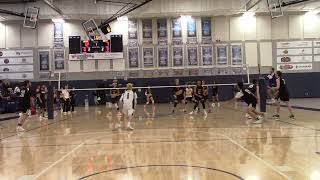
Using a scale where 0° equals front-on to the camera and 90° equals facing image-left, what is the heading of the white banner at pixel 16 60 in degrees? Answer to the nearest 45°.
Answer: approximately 0°

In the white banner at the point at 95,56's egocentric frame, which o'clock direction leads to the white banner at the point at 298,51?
the white banner at the point at 298,51 is roughly at 9 o'clock from the white banner at the point at 95,56.

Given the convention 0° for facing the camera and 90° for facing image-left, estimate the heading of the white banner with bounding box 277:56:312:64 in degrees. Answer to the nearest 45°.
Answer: approximately 0°
